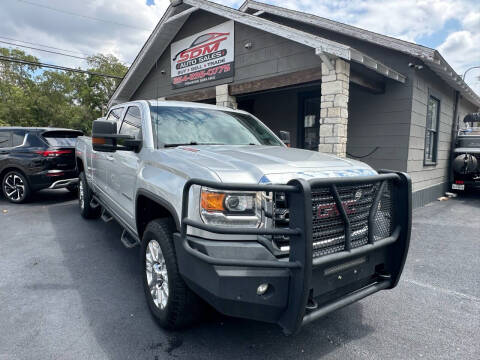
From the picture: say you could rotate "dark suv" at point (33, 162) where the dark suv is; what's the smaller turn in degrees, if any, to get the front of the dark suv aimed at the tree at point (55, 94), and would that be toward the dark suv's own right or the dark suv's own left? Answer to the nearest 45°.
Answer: approximately 45° to the dark suv's own right

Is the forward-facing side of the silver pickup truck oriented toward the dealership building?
no

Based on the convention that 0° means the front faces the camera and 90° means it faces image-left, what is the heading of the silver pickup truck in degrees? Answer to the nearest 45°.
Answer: approximately 315°

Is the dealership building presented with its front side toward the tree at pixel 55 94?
no

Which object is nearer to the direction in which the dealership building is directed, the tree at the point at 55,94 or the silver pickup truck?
the silver pickup truck

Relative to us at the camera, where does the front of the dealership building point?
facing the viewer and to the left of the viewer

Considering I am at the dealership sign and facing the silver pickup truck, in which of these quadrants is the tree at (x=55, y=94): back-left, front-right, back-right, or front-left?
back-right

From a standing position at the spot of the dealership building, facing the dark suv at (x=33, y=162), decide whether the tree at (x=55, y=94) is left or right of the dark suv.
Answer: right

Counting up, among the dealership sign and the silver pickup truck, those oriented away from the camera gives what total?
0

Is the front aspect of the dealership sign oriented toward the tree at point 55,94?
no

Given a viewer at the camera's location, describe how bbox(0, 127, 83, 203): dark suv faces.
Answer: facing away from the viewer and to the left of the viewer

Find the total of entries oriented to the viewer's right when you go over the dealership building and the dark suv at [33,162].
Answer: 0

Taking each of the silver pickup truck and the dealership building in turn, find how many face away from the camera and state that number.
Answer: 0

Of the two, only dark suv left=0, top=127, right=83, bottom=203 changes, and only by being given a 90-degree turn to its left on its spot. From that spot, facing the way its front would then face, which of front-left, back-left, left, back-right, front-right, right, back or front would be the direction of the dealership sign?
back-left

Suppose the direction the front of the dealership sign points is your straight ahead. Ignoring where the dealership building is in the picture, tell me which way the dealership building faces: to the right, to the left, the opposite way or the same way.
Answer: the same way

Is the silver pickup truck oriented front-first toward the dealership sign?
no
